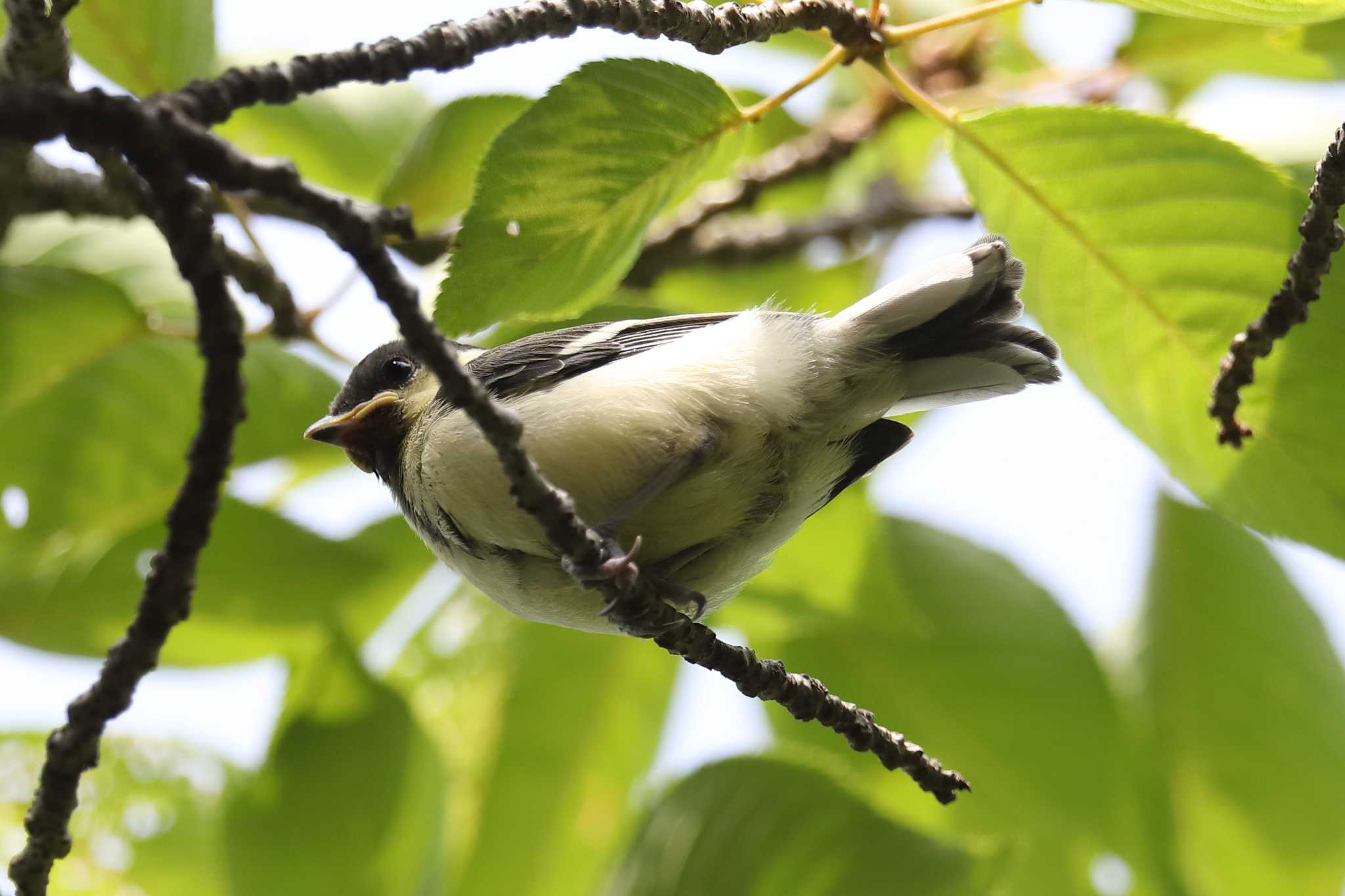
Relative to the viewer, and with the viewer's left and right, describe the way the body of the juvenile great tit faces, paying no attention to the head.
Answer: facing to the left of the viewer

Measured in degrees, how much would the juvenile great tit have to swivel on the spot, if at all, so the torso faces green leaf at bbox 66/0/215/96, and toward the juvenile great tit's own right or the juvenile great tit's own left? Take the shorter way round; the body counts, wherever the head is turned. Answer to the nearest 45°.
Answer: approximately 45° to the juvenile great tit's own right

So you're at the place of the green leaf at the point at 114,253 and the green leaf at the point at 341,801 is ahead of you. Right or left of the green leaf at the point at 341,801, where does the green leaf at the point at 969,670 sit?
left

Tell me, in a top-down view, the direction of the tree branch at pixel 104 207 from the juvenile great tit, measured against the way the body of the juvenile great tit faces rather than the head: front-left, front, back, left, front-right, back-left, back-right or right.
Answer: front-right

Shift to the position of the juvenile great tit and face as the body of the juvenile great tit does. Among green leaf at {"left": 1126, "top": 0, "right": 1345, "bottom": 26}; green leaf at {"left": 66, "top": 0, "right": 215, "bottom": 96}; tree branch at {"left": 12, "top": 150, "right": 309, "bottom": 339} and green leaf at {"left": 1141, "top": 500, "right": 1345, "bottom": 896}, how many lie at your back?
2

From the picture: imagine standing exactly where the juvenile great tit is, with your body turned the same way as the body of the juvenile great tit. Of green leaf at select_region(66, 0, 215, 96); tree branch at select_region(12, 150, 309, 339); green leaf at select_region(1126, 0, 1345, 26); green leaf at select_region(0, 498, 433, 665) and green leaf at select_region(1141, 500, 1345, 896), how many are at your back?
2

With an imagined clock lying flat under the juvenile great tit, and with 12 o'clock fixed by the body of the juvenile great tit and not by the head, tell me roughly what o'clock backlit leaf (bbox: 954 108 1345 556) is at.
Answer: The backlit leaf is roughly at 6 o'clock from the juvenile great tit.

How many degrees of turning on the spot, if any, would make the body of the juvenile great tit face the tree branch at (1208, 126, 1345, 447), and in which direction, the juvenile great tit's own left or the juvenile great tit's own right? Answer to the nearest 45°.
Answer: approximately 180°

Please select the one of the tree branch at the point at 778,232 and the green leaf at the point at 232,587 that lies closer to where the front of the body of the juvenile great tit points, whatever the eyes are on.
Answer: the green leaf

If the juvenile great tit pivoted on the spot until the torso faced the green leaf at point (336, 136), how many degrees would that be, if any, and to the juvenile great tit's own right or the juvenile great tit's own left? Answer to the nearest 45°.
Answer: approximately 45° to the juvenile great tit's own right
